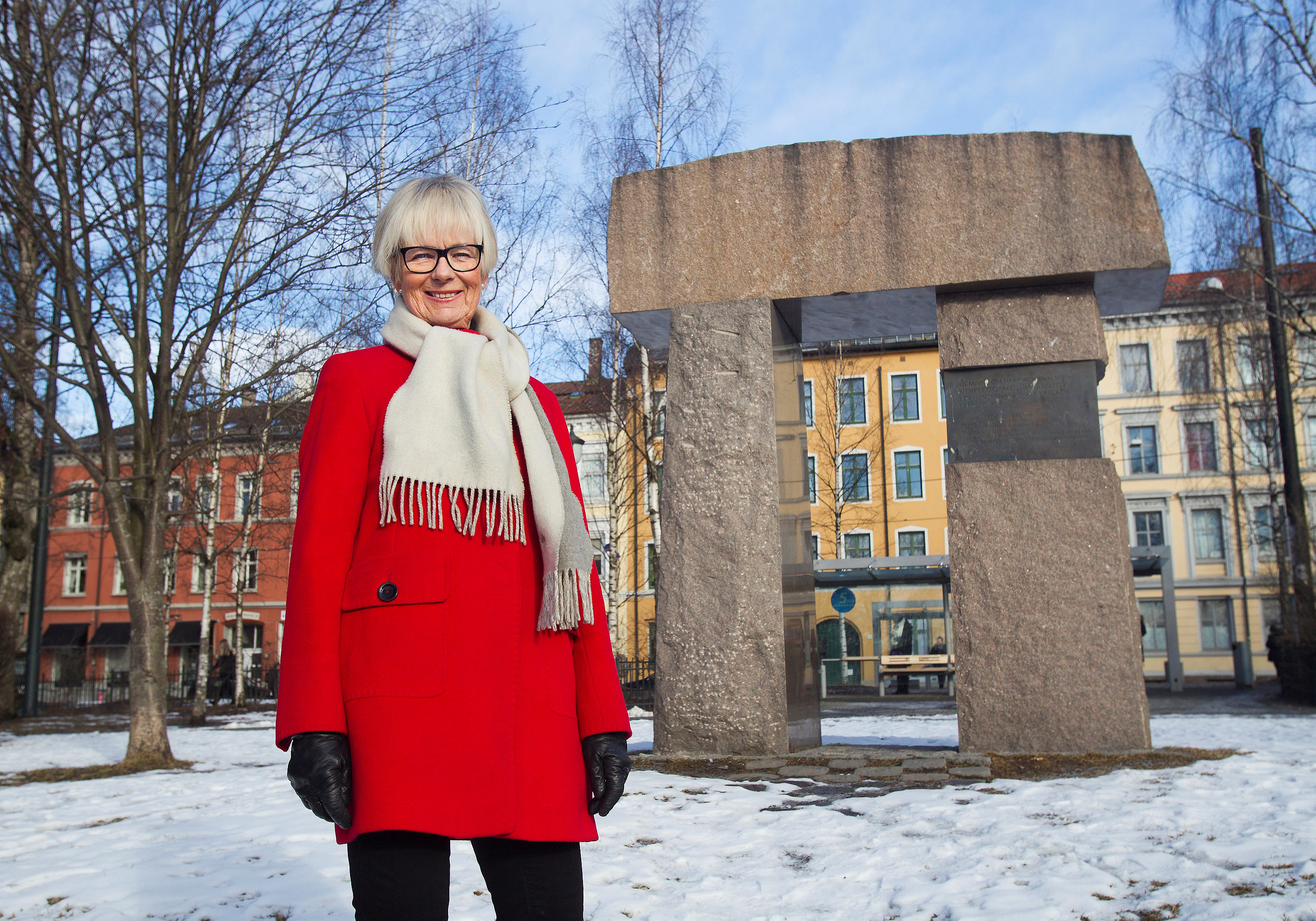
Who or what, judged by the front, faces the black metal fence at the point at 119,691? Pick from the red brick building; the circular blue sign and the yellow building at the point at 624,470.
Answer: the red brick building

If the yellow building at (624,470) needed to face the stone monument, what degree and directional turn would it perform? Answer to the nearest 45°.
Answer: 0° — it already faces it

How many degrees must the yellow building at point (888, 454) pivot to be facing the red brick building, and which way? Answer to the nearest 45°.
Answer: approximately 90° to its right

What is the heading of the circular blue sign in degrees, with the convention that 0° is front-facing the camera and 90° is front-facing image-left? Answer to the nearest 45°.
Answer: approximately 0°

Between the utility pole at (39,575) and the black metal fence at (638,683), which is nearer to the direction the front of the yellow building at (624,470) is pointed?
the black metal fence

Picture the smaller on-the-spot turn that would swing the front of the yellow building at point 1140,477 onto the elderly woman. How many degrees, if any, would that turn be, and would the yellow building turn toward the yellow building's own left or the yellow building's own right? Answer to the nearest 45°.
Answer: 0° — it already faces them

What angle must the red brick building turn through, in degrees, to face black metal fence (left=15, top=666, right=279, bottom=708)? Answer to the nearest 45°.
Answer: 0° — it already faces it
